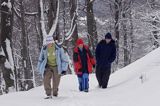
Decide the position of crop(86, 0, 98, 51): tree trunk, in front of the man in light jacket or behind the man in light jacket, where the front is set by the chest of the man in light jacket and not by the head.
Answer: behind

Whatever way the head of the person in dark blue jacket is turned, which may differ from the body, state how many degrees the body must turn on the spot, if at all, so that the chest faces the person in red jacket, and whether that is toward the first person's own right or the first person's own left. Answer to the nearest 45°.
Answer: approximately 90° to the first person's own right

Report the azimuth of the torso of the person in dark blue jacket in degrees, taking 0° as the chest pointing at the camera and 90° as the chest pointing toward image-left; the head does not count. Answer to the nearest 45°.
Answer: approximately 0°

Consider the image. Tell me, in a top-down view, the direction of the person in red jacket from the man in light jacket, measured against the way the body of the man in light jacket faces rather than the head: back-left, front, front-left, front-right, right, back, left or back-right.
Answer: back-left

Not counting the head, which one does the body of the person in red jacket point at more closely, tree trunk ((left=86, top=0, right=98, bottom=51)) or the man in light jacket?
the man in light jacket

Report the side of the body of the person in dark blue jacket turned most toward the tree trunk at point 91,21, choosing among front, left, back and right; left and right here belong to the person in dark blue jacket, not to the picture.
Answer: back

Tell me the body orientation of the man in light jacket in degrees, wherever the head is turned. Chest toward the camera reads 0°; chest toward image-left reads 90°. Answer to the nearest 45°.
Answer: approximately 0°
